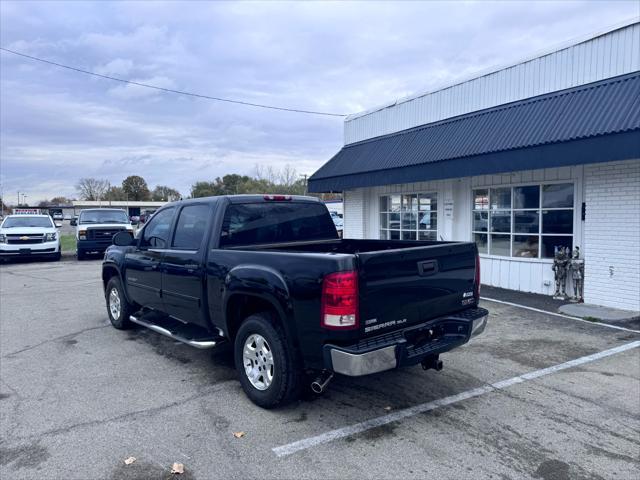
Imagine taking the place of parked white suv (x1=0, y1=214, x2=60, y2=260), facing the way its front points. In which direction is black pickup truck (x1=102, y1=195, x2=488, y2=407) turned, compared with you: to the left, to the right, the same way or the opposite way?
the opposite way

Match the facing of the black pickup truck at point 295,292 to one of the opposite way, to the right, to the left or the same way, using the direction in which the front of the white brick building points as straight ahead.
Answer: to the right

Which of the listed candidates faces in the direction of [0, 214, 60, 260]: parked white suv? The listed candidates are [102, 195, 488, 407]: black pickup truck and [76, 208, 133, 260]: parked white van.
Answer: the black pickup truck

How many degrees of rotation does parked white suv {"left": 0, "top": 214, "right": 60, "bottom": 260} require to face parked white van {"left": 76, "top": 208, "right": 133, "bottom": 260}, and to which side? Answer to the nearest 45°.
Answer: approximately 90° to its left

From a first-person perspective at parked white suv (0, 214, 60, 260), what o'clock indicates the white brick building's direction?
The white brick building is roughly at 11 o'clock from the parked white suv.

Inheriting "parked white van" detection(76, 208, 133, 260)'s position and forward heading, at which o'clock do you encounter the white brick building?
The white brick building is roughly at 11 o'clock from the parked white van.

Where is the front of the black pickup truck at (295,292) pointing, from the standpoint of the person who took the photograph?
facing away from the viewer and to the left of the viewer

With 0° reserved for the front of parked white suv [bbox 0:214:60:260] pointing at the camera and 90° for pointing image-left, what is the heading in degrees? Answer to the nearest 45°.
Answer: approximately 0°

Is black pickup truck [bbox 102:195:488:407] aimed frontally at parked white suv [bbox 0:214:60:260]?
yes
